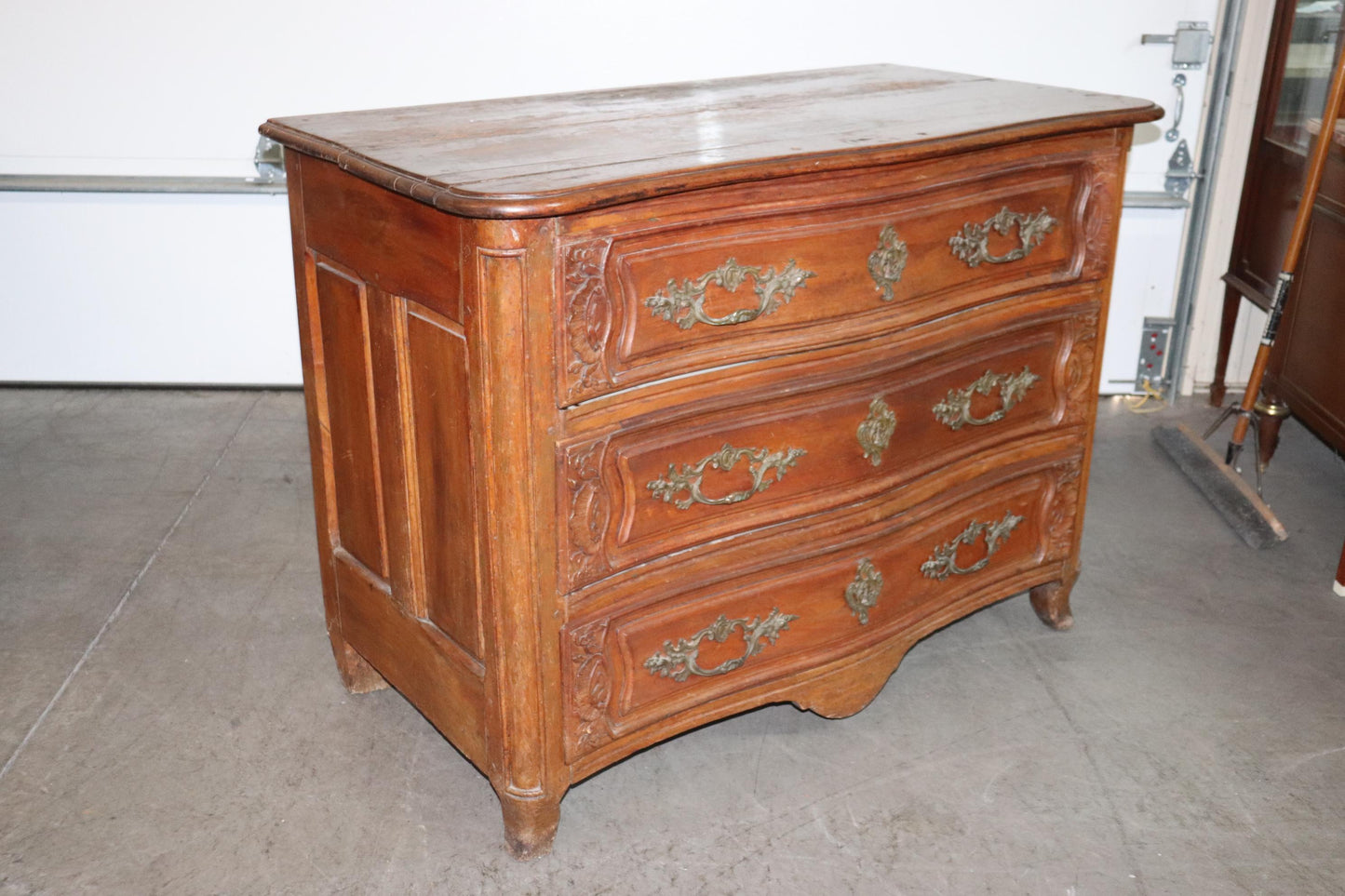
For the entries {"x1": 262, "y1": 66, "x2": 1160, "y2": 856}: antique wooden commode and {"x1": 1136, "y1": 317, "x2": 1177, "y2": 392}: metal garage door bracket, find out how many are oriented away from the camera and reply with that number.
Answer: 0

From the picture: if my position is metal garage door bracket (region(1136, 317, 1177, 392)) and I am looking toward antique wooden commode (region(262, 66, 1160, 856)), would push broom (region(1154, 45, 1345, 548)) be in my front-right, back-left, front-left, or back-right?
front-left

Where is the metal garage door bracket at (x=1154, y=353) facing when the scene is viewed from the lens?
facing the viewer

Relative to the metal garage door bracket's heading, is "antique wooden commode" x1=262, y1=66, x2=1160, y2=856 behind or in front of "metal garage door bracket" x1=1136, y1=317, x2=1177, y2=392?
in front

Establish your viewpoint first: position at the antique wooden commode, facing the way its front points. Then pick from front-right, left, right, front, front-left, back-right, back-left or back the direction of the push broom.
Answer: left

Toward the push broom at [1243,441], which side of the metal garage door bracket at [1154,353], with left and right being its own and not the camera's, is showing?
front

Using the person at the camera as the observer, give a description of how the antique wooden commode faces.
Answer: facing the viewer and to the right of the viewer

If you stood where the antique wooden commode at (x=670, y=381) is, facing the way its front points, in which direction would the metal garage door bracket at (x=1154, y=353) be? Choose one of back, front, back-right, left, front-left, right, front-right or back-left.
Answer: left
